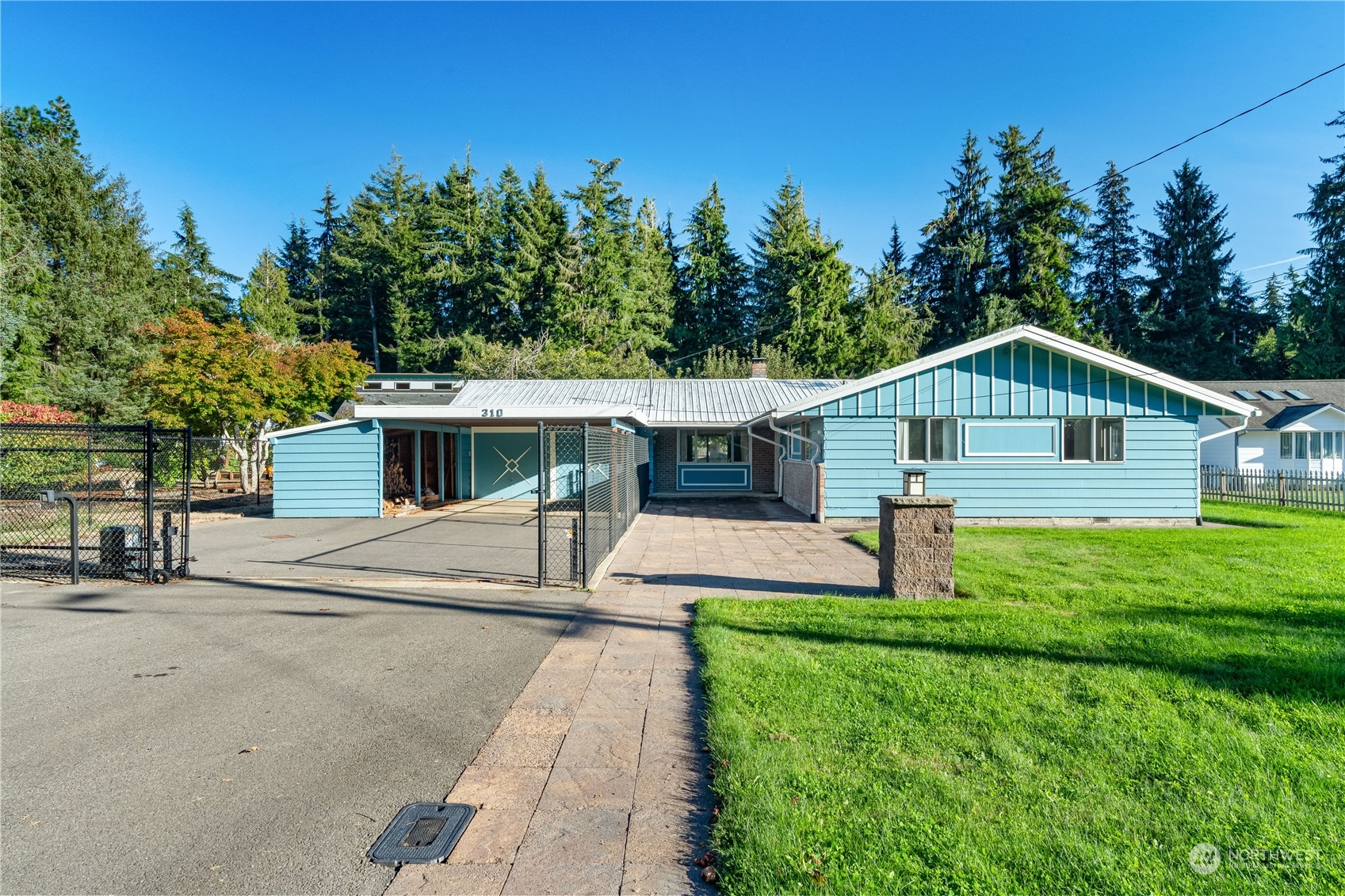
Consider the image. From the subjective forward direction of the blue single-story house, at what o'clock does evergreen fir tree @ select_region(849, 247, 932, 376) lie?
The evergreen fir tree is roughly at 6 o'clock from the blue single-story house.

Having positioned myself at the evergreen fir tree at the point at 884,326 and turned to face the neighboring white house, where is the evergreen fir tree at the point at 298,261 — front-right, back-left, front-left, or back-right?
back-right

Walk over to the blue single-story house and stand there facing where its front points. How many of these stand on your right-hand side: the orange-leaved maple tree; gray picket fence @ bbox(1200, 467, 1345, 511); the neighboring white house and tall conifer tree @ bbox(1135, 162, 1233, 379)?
1

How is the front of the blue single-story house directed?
toward the camera

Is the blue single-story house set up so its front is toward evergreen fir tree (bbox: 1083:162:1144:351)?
no

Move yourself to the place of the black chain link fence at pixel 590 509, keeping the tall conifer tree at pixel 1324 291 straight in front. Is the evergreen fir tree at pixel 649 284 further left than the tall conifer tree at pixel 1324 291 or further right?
left

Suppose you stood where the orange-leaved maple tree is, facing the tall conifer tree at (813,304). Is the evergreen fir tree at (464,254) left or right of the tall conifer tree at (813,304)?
left

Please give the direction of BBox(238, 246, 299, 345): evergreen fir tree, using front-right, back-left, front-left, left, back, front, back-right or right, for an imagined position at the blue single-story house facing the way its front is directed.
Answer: back-right

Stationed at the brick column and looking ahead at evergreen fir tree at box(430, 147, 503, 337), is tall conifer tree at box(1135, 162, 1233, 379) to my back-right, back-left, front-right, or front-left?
front-right

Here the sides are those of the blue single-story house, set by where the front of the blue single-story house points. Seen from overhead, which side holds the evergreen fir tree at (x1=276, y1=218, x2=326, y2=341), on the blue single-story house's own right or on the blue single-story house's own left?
on the blue single-story house's own right

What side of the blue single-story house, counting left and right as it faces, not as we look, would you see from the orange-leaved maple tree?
right

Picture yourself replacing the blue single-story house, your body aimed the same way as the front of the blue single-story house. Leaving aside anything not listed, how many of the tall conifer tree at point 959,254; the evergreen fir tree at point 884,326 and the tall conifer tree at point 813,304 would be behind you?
3

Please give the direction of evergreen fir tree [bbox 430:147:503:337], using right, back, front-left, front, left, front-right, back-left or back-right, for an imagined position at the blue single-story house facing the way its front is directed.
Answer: back-right

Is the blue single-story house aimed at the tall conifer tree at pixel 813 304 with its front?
no

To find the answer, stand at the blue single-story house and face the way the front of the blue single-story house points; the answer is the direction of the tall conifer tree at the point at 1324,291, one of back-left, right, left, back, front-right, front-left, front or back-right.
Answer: back-left

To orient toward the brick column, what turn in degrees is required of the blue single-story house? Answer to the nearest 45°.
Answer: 0° — it already faces it

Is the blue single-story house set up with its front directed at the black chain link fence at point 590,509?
no
